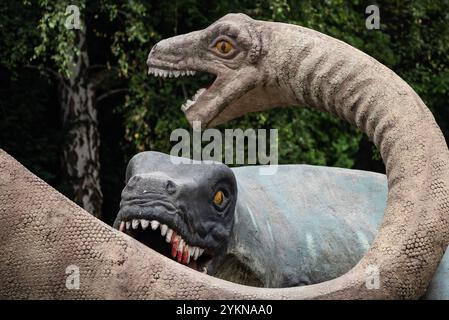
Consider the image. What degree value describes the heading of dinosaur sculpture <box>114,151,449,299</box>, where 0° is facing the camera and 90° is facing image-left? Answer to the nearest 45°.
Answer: approximately 45°

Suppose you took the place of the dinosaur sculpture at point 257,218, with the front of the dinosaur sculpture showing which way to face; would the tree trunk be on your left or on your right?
on your right
